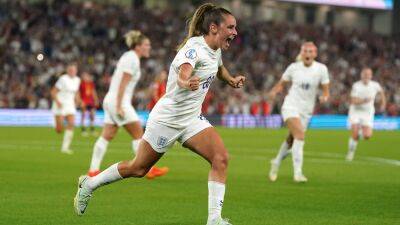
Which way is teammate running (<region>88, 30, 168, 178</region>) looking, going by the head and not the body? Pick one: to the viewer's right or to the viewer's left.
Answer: to the viewer's right

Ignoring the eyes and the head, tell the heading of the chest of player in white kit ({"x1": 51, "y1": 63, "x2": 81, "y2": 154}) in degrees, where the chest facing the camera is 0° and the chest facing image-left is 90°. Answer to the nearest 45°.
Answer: approximately 315°

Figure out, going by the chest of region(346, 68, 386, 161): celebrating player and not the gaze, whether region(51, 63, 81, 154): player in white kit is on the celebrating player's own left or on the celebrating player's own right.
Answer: on the celebrating player's own right

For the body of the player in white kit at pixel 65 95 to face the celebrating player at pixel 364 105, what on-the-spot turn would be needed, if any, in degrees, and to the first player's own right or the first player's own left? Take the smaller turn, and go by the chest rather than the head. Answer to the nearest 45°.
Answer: approximately 45° to the first player's own left
